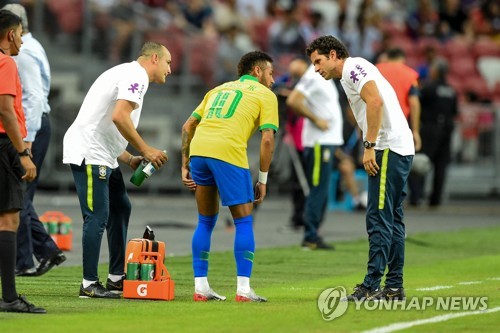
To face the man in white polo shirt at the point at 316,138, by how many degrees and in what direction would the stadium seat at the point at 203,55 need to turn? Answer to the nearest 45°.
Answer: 0° — it already faces them

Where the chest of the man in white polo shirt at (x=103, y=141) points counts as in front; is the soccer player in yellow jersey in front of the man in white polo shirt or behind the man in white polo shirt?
in front

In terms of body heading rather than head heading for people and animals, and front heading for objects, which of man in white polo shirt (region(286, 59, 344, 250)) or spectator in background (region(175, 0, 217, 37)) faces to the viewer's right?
the man in white polo shirt

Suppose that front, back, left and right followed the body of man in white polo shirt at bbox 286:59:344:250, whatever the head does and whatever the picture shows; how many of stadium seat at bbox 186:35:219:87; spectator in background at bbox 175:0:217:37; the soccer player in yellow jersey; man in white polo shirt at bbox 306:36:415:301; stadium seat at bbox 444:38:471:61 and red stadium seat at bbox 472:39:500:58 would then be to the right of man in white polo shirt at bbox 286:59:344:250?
2

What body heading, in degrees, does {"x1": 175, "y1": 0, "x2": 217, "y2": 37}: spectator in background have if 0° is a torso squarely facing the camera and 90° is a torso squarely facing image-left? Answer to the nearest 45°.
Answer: approximately 0°

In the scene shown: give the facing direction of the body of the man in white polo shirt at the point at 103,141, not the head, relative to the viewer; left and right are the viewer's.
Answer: facing to the right of the viewer

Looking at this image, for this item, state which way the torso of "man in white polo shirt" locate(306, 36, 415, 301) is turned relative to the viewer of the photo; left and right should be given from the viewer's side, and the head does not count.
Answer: facing to the left of the viewer

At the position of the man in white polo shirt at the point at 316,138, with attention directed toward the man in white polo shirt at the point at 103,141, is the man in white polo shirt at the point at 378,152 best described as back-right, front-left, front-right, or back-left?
front-left

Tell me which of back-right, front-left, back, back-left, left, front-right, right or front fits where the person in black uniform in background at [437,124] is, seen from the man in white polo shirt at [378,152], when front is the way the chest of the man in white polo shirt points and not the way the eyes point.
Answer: right

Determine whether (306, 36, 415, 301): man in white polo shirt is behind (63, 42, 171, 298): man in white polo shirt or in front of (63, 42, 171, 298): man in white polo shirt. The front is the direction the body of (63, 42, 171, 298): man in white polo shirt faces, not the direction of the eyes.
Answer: in front

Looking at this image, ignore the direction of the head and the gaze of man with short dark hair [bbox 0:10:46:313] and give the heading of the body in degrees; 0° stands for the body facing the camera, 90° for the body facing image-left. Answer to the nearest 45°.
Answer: approximately 270°

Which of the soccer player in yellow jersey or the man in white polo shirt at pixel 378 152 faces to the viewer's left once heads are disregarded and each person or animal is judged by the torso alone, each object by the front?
the man in white polo shirt

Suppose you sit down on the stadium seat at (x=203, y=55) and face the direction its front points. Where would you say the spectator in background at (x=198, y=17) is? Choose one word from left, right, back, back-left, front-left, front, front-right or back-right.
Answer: back

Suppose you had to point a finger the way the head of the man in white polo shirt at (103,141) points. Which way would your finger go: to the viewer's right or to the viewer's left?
to the viewer's right

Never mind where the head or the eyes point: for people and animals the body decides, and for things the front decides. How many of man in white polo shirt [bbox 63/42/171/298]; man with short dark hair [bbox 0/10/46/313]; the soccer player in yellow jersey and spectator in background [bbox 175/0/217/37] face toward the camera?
1

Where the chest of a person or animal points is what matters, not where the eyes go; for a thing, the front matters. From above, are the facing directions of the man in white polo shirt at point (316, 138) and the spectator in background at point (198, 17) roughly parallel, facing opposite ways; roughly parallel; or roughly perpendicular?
roughly perpendicular

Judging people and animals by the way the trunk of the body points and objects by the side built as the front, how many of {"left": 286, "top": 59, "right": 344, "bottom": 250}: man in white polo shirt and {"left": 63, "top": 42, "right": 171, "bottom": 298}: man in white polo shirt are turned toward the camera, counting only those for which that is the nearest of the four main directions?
0

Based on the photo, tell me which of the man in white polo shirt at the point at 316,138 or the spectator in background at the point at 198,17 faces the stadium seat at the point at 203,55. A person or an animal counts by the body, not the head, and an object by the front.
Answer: the spectator in background
